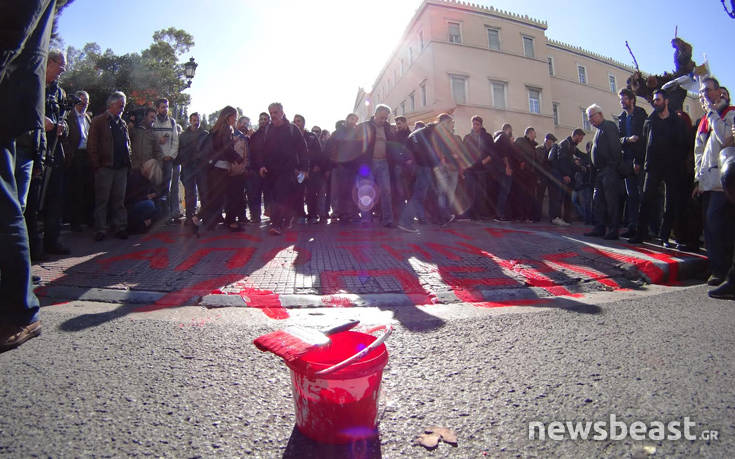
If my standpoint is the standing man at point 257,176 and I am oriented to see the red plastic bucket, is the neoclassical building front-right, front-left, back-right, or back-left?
back-left

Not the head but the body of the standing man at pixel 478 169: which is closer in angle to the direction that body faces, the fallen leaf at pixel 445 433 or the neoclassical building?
the fallen leaf

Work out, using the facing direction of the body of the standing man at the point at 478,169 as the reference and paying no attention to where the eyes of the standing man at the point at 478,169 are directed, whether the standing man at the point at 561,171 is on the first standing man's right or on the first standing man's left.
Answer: on the first standing man's left

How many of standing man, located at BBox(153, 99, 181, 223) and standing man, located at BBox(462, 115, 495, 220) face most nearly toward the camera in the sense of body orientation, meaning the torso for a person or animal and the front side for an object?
2

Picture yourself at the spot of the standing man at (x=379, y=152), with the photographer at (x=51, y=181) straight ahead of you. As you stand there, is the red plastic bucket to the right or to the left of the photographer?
left

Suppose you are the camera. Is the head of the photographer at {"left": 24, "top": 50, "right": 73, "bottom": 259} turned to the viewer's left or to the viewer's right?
to the viewer's right

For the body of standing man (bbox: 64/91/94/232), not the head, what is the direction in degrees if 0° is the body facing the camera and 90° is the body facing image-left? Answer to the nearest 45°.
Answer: approximately 315°

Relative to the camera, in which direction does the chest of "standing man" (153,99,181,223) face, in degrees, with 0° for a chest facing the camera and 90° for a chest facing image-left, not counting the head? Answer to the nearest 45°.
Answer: approximately 0°

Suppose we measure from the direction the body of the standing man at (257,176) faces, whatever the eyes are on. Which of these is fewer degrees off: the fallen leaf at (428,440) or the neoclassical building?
the fallen leaf

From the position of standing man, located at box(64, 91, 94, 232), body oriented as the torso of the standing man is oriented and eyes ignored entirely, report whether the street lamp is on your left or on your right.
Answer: on your left
